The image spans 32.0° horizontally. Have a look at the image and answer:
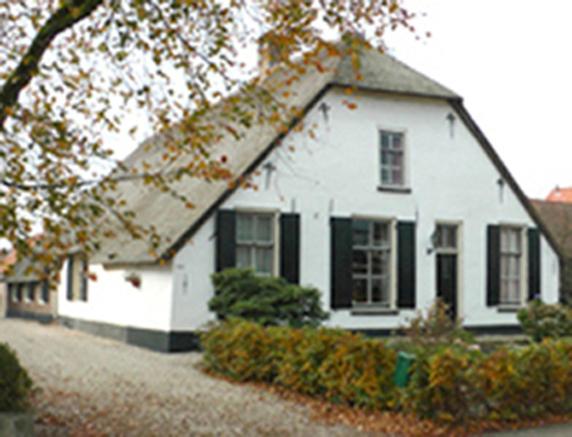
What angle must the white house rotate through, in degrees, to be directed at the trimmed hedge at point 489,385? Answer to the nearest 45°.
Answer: approximately 45° to its right

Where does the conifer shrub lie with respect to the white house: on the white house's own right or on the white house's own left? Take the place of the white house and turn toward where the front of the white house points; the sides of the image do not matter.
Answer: on the white house's own right

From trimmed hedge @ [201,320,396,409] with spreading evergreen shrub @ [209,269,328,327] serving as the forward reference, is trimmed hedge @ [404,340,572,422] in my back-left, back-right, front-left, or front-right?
back-right

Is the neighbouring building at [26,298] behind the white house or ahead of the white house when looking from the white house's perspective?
behind

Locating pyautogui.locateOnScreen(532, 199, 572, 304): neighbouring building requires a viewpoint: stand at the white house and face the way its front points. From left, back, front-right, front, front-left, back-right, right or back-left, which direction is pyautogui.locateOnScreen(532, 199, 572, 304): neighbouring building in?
left

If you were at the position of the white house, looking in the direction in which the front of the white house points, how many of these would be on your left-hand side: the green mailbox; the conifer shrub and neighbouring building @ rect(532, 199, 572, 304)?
1

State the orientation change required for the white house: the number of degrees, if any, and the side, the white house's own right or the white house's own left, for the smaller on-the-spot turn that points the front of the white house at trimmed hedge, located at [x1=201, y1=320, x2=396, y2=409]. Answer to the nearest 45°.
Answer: approximately 45° to the white house's own right

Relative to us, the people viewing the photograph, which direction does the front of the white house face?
facing the viewer and to the right of the viewer
